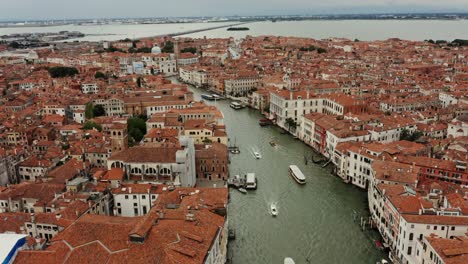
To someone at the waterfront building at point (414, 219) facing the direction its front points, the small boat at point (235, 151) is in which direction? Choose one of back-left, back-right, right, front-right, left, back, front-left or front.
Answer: right

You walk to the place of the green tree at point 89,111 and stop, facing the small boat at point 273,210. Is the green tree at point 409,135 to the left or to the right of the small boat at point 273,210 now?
left

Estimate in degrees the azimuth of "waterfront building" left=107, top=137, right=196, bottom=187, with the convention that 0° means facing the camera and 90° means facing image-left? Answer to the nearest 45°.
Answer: approximately 270°

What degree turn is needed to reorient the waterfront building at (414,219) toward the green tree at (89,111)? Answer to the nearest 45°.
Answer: approximately 90° to its right

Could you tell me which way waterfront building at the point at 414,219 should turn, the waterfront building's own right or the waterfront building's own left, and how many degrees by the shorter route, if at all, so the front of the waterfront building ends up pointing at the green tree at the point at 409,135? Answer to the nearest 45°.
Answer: approximately 135° to the waterfront building's own right

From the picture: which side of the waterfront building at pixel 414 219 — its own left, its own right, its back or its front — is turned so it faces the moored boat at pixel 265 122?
right

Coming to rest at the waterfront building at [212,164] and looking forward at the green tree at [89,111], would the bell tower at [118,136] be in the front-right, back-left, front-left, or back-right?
front-left

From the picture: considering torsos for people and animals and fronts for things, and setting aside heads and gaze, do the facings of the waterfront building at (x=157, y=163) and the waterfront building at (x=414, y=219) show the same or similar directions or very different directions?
very different directions

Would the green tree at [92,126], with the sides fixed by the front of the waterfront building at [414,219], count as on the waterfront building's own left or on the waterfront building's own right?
on the waterfront building's own right

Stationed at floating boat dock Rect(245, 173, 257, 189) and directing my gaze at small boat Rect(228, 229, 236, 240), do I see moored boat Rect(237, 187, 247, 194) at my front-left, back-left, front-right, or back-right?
front-right

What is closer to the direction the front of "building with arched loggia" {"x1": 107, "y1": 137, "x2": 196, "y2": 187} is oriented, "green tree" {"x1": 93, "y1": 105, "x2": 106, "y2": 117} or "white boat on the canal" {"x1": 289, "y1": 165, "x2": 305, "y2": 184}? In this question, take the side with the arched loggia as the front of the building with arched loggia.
the white boat on the canal

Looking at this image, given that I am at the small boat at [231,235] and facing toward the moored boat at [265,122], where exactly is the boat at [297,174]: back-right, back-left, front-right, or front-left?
front-right

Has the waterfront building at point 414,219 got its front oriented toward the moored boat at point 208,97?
no
